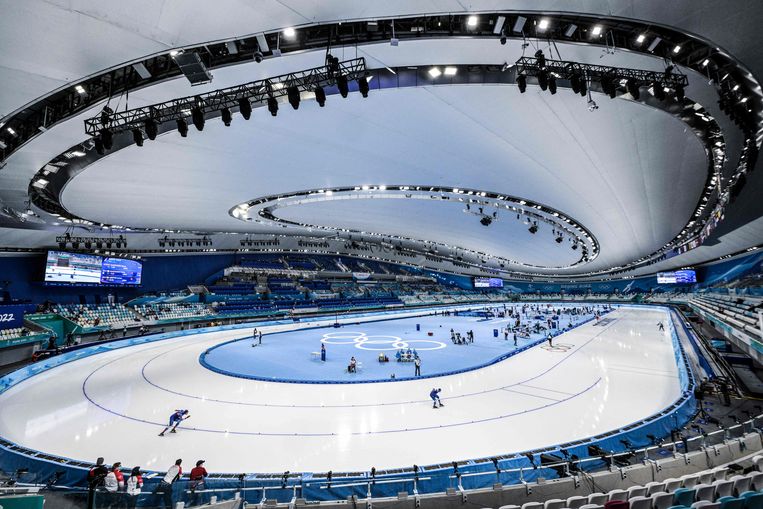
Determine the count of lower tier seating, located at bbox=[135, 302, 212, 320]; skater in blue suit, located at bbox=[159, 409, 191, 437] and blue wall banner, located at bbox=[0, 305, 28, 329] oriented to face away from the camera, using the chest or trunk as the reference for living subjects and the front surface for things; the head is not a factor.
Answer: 0

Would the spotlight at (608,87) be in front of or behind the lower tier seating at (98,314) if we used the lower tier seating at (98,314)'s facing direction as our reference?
in front

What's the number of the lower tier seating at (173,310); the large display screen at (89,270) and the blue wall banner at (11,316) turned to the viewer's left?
0

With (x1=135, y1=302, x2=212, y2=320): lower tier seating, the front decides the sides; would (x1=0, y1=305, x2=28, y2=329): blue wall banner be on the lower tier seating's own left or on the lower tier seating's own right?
on the lower tier seating's own right

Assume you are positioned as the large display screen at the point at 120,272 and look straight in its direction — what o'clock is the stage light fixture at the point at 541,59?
The stage light fixture is roughly at 1 o'clock from the large display screen.

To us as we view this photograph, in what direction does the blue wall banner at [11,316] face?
facing the viewer and to the right of the viewer

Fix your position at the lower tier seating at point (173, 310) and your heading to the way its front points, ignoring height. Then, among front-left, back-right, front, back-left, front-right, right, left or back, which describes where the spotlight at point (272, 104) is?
front-right

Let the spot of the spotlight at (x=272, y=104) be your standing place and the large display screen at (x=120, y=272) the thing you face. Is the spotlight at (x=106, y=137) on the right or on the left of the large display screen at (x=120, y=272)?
left

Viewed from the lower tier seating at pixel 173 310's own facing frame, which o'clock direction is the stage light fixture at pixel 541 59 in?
The stage light fixture is roughly at 1 o'clock from the lower tier seating.

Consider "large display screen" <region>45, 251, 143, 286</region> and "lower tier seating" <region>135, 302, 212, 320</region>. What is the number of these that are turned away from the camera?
0

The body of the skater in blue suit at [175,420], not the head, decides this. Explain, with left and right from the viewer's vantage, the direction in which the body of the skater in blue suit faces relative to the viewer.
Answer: facing to the right of the viewer

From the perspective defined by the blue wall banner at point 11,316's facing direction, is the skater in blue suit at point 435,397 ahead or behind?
ahead

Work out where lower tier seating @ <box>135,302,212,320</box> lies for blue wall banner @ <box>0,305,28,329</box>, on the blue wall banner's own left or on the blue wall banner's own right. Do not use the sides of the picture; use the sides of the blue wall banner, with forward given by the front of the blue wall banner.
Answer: on the blue wall banner's own left

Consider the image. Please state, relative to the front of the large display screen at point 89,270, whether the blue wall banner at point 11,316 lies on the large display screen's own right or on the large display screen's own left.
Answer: on the large display screen's own right

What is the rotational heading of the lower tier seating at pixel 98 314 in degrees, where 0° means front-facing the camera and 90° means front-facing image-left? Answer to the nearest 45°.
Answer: approximately 315°

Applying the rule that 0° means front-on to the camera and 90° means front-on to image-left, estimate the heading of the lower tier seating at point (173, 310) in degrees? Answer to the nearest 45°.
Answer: approximately 315°

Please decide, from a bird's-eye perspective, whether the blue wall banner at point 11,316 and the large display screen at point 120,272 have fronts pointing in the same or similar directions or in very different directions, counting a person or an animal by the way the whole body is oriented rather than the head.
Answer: same or similar directions
